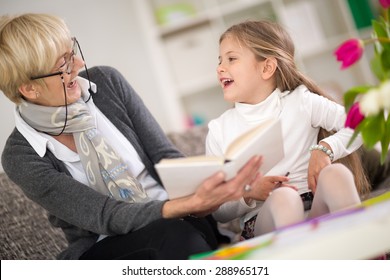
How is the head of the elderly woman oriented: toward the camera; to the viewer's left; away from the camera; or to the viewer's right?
to the viewer's right

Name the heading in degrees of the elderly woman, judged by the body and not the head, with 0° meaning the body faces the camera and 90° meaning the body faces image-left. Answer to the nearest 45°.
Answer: approximately 315°
